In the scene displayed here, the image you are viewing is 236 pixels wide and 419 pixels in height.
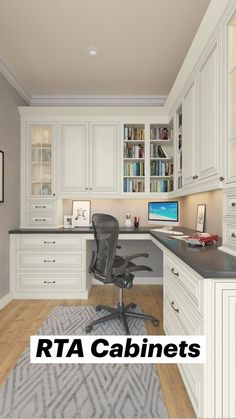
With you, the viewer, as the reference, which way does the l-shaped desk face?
facing the viewer and to the left of the viewer

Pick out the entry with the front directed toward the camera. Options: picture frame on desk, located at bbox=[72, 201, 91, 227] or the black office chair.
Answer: the picture frame on desk

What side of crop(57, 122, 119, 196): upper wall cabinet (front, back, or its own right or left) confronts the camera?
front

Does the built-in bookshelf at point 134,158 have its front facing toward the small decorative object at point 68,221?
no

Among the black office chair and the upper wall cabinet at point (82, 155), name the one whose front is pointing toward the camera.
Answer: the upper wall cabinet

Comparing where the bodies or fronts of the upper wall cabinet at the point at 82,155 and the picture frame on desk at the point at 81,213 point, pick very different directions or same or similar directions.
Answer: same or similar directions

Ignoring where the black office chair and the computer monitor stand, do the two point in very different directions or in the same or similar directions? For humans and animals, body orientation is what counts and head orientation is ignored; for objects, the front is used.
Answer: very different directions

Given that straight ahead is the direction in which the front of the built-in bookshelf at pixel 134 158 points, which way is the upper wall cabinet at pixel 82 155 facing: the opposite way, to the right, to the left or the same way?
the same way

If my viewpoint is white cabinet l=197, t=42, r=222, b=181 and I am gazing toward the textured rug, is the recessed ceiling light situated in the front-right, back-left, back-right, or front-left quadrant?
front-right

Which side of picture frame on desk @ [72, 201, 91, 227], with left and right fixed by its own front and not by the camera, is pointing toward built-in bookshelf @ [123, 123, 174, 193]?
left

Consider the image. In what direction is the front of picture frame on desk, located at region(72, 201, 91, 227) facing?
toward the camera

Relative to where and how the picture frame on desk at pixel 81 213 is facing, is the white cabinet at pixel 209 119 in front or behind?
in front

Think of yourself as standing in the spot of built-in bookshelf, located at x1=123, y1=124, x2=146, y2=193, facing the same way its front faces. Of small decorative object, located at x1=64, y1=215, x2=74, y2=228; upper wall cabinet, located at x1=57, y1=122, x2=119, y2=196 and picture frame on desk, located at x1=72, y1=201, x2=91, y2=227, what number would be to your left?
0

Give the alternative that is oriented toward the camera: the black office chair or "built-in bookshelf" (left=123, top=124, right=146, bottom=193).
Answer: the built-in bookshelf

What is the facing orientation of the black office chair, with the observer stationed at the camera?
facing away from the viewer and to the right of the viewer

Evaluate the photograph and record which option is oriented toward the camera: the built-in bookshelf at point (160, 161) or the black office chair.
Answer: the built-in bookshelf

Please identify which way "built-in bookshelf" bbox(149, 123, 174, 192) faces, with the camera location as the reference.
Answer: facing the viewer

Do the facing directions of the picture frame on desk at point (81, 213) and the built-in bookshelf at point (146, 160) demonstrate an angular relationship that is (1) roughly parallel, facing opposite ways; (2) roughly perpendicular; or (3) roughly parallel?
roughly parallel

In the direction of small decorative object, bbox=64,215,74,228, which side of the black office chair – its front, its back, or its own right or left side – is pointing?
left
